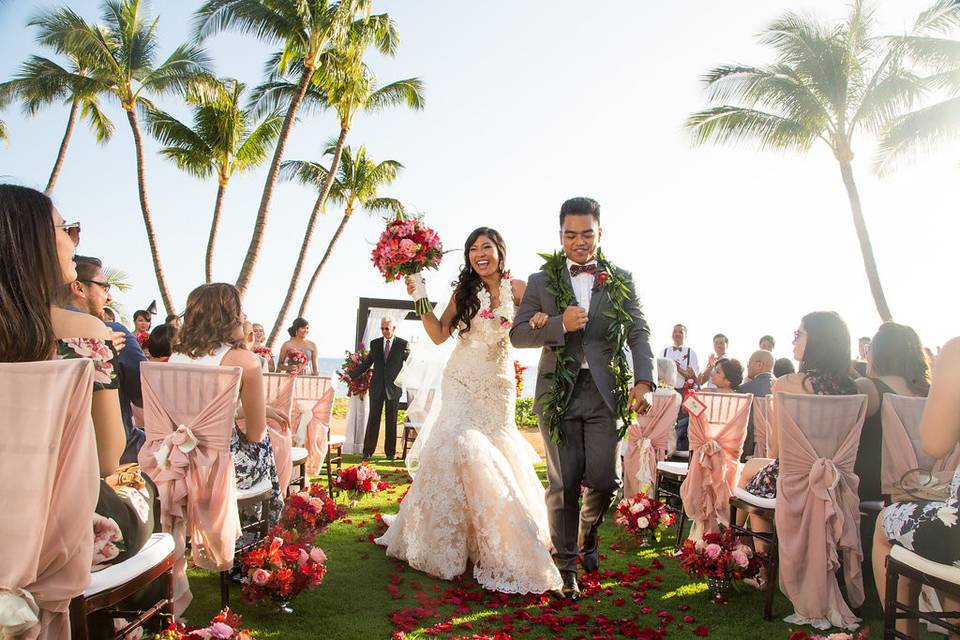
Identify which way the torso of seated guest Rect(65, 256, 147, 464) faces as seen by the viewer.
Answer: to the viewer's right

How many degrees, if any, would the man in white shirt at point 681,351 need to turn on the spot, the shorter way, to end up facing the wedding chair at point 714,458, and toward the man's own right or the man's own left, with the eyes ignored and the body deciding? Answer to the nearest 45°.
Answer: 0° — they already face it

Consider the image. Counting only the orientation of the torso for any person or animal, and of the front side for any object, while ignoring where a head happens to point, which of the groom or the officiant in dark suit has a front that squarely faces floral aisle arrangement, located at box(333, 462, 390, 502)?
the officiant in dark suit

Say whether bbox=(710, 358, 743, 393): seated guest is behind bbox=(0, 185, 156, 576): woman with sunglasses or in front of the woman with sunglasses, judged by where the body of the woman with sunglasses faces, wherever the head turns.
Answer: in front

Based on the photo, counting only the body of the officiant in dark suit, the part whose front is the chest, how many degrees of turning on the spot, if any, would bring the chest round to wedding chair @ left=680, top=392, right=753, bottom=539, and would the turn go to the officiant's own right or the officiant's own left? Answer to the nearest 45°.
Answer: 0° — they already face it

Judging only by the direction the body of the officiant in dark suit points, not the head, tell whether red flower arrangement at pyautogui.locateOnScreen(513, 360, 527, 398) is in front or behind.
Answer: in front

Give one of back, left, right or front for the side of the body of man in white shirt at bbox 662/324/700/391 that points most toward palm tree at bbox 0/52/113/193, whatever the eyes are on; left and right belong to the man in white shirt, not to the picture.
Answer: right

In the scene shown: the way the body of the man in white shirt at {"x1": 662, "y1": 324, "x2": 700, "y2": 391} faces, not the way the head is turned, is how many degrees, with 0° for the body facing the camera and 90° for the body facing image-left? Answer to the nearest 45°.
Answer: approximately 0°

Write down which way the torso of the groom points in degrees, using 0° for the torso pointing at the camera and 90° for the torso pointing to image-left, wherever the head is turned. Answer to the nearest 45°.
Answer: approximately 0°

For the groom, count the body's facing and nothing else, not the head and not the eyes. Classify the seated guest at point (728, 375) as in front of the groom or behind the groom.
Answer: behind

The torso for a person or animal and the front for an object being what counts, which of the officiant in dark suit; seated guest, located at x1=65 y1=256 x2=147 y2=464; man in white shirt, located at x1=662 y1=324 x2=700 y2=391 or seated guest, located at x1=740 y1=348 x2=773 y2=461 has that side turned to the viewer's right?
seated guest, located at x1=65 y1=256 x2=147 y2=464

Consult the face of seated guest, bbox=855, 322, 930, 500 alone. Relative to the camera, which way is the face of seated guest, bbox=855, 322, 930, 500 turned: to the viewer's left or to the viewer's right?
to the viewer's left

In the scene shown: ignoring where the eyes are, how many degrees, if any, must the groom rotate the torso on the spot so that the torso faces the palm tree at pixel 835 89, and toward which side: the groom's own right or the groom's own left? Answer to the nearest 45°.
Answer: approximately 135° to the groom's own left

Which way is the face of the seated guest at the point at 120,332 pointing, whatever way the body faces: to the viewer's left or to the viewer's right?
to the viewer's right
